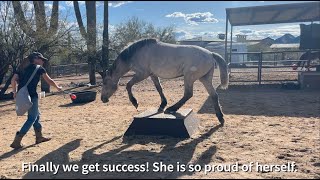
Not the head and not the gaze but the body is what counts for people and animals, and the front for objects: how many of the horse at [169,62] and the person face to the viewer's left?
1

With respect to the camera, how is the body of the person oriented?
to the viewer's right

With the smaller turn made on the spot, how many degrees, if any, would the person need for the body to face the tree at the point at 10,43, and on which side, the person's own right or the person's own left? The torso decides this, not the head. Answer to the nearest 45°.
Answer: approximately 90° to the person's own left

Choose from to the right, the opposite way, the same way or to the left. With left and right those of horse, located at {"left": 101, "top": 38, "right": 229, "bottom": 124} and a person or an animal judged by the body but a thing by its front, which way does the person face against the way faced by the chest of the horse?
the opposite way

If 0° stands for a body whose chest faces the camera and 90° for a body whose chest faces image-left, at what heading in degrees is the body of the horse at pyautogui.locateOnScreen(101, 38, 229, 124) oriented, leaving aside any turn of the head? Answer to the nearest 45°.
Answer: approximately 90°

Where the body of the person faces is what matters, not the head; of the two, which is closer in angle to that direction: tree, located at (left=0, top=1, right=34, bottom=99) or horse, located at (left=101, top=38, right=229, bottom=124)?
the horse

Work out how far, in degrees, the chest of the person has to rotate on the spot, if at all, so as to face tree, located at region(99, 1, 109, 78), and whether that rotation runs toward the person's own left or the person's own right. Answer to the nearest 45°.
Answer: approximately 90° to the person's own left

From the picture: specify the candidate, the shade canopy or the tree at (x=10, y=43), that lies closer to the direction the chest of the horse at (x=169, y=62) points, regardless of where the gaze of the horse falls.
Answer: the tree

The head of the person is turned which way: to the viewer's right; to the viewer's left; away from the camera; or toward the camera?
to the viewer's right
